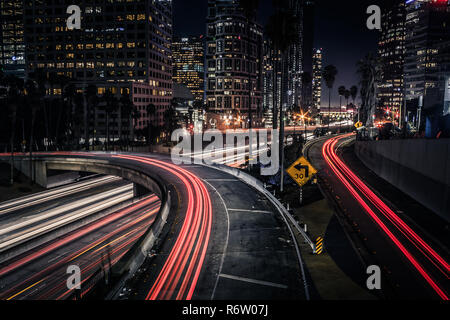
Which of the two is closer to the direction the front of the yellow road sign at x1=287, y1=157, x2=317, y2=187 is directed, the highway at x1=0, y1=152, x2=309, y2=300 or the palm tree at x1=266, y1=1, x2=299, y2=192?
the highway

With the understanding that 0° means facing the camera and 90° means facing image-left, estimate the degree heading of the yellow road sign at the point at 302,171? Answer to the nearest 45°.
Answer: approximately 0°

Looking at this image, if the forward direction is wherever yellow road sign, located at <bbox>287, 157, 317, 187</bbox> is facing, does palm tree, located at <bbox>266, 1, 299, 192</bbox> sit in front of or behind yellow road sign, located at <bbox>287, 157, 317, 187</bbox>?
behind

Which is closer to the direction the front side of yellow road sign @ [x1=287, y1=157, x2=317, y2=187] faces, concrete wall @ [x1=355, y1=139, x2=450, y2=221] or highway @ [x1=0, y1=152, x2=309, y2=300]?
the highway

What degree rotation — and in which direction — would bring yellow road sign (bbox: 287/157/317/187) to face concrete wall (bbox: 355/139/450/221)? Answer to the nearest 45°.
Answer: approximately 135° to its left

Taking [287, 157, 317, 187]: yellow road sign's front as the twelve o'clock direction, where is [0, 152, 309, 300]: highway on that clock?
The highway is roughly at 2 o'clock from the yellow road sign.
